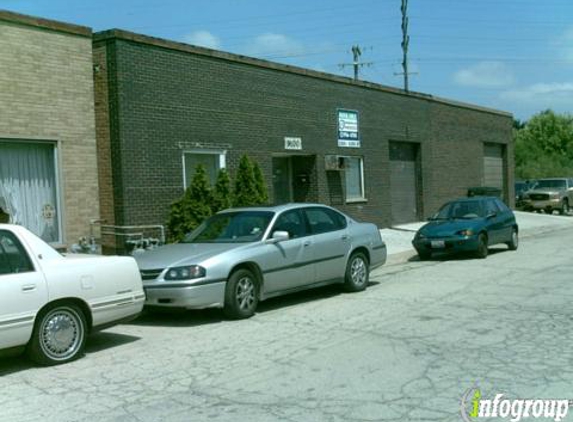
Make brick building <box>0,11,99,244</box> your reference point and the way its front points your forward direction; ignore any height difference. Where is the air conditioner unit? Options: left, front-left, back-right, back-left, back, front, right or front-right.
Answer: left

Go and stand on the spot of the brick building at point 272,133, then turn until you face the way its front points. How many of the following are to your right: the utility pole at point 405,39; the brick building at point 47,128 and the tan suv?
1

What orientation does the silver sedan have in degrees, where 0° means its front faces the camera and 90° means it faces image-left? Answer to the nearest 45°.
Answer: approximately 45°

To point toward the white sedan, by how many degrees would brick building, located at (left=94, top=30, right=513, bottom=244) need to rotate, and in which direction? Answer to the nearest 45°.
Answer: approximately 45° to its right

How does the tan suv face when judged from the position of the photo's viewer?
facing the viewer and to the left of the viewer

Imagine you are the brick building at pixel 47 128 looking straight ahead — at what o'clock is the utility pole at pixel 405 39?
The utility pole is roughly at 9 o'clock from the brick building.

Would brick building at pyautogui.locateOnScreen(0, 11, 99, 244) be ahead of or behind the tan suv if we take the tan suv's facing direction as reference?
ahead

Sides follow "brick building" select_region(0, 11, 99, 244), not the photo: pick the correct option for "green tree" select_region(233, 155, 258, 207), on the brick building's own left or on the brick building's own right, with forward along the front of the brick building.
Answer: on the brick building's own left

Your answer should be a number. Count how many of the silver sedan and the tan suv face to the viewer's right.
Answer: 0

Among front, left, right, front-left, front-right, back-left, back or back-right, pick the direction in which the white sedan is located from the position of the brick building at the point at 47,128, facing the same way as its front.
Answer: front-right

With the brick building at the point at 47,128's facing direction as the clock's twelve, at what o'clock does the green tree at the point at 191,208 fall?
The green tree is roughly at 10 o'clock from the brick building.

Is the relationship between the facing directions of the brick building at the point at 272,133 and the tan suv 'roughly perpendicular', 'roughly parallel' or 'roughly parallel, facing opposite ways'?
roughly perpendicular

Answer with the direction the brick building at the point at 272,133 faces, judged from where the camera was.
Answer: facing the viewer and to the right of the viewer

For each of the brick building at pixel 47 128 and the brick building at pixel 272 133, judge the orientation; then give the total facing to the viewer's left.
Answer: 0

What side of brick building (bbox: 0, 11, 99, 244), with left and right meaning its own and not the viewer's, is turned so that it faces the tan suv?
left

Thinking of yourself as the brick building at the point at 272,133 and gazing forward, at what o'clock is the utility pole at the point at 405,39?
The utility pole is roughly at 8 o'clock from the brick building.

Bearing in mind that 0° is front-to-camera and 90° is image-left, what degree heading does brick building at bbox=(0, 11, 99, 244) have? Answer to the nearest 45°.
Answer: approximately 315°
